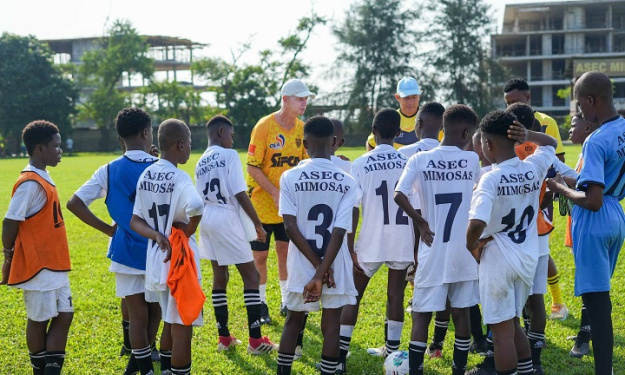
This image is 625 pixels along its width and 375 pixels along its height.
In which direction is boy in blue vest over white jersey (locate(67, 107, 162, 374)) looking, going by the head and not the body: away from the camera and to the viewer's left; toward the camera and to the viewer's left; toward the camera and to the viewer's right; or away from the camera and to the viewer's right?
away from the camera and to the viewer's right

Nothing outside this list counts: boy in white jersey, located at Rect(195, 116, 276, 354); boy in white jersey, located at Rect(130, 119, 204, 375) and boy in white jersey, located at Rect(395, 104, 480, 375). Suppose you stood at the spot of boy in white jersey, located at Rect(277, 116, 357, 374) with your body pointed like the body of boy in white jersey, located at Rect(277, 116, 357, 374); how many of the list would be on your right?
1

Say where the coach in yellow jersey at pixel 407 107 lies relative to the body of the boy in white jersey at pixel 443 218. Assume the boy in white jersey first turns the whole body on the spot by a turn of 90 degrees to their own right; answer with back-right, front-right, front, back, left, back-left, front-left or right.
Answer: left

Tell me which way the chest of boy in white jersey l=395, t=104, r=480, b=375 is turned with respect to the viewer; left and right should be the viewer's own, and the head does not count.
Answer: facing away from the viewer

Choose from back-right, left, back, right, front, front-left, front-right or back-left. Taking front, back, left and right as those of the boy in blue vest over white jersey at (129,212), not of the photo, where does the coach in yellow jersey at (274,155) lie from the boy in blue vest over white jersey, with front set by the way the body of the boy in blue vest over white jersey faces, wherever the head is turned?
front

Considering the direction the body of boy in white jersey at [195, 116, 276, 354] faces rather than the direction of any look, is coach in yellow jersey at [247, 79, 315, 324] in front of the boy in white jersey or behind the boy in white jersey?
in front

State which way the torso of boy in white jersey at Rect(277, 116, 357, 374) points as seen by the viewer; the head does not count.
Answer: away from the camera

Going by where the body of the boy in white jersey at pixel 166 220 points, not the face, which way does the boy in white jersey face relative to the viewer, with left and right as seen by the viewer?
facing away from the viewer and to the right of the viewer

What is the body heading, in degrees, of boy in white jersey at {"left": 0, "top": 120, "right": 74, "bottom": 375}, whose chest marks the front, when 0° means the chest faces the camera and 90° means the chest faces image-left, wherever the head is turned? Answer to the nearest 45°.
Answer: approximately 270°

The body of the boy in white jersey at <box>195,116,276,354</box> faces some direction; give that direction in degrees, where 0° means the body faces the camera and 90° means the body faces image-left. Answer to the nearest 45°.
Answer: approximately 225°

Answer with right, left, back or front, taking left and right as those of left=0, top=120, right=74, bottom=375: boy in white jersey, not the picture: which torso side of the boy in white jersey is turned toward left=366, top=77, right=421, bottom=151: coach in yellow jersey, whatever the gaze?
front

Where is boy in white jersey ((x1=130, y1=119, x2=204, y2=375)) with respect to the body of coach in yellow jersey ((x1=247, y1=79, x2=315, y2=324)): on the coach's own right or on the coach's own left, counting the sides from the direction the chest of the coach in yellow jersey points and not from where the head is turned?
on the coach's own right

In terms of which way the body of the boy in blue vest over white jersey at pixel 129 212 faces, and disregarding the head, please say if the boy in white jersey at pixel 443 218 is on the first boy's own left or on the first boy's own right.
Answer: on the first boy's own right

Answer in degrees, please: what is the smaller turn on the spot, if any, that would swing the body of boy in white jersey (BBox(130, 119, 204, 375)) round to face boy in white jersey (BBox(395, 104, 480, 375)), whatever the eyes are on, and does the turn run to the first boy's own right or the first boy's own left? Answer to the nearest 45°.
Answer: approximately 45° to the first boy's own right
